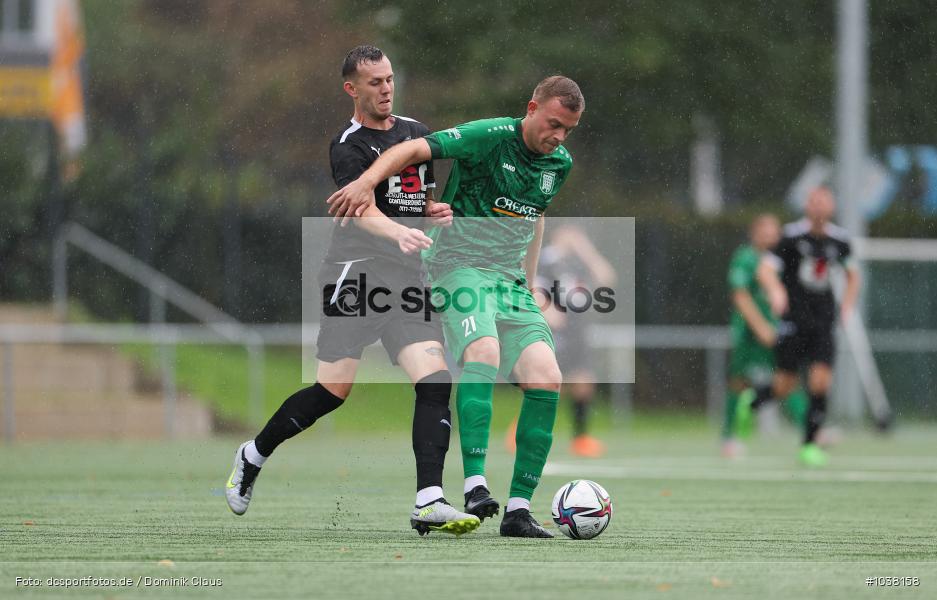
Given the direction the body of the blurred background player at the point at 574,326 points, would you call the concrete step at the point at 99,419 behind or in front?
behind

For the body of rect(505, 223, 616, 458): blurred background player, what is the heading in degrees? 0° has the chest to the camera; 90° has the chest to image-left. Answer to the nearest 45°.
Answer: approximately 315°

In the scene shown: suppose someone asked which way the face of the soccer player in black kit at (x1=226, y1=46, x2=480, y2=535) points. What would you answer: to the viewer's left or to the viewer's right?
to the viewer's right

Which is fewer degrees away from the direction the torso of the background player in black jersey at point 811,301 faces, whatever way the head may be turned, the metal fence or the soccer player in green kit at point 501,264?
the soccer player in green kit

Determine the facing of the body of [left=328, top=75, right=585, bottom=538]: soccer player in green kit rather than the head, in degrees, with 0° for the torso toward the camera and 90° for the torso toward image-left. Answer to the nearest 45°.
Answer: approximately 315°

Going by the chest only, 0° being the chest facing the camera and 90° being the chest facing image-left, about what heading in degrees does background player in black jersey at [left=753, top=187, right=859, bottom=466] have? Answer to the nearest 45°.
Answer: approximately 0°

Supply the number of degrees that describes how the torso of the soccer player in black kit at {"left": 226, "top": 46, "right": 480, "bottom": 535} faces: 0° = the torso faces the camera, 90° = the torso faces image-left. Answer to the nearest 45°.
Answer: approximately 315°
